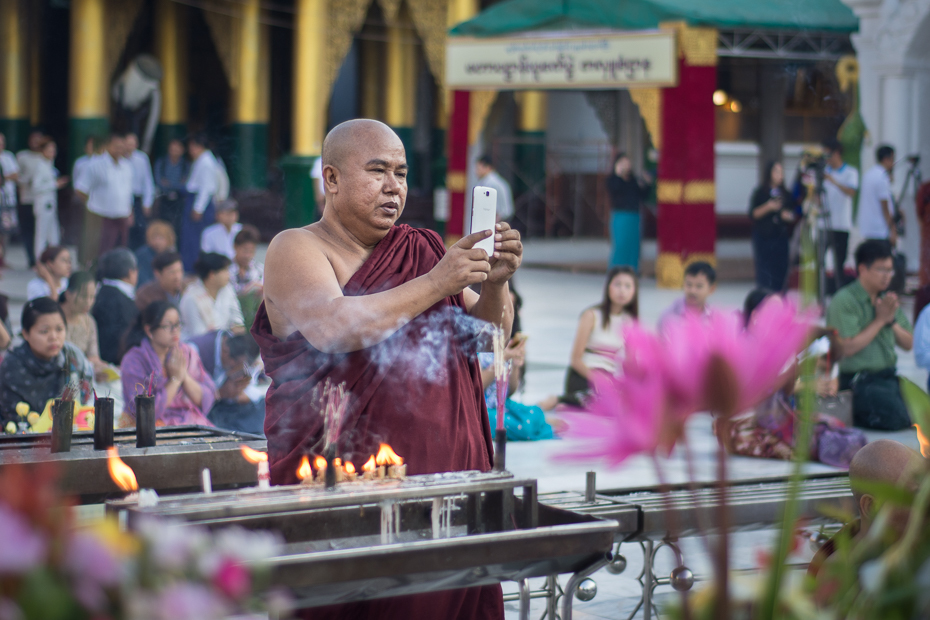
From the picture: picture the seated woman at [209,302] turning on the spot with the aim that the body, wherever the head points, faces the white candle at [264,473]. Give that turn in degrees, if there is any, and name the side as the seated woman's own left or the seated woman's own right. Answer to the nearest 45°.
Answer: approximately 45° to the seated woman's own right

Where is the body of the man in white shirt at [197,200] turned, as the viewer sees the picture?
to the viewer's left

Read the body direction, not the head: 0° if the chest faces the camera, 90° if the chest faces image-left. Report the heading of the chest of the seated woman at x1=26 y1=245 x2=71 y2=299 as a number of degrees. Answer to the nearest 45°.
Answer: approximately 315°

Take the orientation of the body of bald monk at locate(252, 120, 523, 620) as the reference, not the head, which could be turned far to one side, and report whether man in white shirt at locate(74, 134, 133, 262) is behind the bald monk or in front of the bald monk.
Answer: behind

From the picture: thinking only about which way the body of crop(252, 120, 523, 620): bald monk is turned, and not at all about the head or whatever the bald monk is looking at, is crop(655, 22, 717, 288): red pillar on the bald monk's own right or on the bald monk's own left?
on the bald monk's own left

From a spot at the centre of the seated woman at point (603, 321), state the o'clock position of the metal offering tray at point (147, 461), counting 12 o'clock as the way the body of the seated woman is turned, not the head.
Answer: The metal offering tray is roughly at 2 o'clock from the seated woman.

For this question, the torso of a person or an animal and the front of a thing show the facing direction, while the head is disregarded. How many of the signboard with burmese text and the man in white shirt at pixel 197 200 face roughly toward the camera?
1

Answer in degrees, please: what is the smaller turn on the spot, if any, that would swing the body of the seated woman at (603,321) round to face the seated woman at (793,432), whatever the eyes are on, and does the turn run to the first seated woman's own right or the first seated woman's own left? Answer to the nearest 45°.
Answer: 0° — they already face them

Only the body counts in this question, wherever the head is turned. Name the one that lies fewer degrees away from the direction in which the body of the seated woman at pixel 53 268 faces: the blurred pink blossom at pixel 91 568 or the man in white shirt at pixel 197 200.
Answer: the blurred pink blossom

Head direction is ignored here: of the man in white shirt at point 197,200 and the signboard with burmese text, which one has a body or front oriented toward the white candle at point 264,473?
the signboard with burmese text

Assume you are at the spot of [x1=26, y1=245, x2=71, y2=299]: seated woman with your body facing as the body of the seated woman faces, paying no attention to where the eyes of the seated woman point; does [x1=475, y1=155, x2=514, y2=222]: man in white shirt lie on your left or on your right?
on your left

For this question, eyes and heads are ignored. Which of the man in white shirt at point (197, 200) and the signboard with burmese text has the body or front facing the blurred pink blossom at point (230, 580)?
the signboard with burmese text
